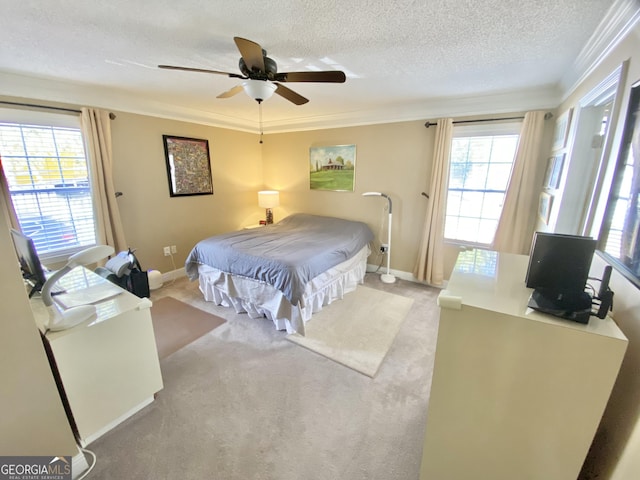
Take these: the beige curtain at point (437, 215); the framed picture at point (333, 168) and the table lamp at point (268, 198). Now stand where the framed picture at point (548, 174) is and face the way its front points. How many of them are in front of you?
3

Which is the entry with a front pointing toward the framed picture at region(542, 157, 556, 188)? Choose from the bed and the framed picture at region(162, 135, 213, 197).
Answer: the framed picture at region(162, 135, 213, 197)

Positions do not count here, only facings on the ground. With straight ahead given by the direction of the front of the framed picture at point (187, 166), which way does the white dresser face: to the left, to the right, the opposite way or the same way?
the opposite way

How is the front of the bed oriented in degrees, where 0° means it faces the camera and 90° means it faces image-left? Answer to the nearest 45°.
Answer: approximately 45°

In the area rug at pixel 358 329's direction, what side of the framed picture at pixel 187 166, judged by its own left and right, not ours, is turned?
front

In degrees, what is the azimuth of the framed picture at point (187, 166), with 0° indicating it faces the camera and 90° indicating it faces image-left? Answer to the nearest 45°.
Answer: approximately 315°

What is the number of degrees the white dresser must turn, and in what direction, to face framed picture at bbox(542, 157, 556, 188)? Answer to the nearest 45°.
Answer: approximately 90° to its right

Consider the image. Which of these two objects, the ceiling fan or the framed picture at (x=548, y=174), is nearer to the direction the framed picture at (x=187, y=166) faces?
the framed picture

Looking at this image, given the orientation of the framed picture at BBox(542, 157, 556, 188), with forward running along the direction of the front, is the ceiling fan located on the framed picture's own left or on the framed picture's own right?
on the framed picture's own left

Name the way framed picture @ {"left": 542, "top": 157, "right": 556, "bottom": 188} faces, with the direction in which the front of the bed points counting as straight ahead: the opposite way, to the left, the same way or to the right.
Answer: to the right

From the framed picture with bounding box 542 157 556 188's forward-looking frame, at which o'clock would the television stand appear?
The television stand is roughly at 9 o'clock from the framed picture.

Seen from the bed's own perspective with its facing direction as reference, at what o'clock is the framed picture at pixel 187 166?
The framed picture is roughly at 3 o'clock from the bed.

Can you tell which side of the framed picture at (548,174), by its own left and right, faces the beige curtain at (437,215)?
front

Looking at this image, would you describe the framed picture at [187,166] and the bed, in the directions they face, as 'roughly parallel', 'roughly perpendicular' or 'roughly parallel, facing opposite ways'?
roughly perpendicular

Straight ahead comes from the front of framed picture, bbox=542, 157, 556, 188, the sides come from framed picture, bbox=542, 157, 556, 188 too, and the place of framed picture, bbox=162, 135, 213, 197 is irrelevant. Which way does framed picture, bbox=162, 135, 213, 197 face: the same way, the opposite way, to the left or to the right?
the opposite way

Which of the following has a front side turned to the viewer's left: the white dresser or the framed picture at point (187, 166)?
the white dresser

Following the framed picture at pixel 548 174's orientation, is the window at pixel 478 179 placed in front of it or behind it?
in front

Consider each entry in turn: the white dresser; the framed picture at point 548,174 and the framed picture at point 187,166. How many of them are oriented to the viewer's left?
2

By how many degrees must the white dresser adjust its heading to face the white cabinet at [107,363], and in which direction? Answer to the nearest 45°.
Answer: approximately 45° to its left

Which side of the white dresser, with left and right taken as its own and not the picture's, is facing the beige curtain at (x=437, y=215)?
right

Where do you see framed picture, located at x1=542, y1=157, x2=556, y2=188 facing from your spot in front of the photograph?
facing to the left of the viewer

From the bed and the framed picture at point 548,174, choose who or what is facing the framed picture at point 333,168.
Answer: the framed picture at point 548,174

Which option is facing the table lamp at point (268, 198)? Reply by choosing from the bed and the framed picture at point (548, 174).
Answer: the framed picture
